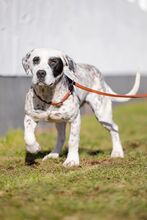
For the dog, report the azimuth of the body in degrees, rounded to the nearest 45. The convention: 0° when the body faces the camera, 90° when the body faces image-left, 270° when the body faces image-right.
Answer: approximately 45°
